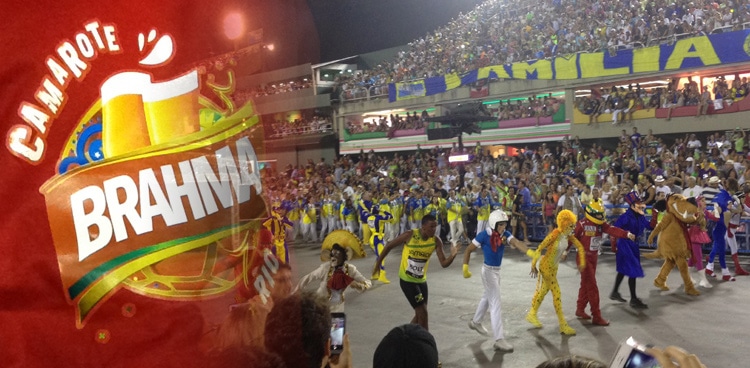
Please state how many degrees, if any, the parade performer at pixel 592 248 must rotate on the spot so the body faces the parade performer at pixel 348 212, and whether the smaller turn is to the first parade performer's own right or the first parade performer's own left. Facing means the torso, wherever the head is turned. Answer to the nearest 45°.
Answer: approximately 180°

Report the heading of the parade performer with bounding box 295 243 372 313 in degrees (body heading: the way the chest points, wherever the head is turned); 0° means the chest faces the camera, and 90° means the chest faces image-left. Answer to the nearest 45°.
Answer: approximately 0°

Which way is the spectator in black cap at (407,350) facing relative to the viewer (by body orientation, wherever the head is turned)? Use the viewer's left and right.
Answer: facing away from the viewer

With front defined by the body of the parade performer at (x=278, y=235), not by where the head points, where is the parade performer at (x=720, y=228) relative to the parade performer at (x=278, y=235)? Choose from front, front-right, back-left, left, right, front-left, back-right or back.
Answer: back-left

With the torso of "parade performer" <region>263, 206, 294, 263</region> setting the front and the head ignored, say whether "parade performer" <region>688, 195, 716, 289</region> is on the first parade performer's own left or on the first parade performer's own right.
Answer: on the first parade performer's own left

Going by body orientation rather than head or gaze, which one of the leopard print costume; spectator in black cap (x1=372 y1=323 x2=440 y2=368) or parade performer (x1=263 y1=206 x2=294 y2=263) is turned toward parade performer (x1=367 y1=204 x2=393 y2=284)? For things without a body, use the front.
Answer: the spectator in black cap

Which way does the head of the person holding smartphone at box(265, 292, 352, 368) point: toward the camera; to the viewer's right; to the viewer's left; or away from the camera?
away from the camera

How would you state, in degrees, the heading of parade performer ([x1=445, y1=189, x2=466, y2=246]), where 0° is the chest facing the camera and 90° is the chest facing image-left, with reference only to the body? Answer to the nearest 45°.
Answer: approximately 0°

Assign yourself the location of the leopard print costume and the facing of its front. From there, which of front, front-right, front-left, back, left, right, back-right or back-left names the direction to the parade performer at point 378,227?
back

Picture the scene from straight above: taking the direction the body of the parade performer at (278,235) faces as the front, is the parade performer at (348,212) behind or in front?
behind

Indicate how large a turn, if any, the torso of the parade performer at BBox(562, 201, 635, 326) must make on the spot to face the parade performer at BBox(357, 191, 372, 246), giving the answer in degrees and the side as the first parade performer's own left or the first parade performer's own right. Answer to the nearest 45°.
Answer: approximately 180°

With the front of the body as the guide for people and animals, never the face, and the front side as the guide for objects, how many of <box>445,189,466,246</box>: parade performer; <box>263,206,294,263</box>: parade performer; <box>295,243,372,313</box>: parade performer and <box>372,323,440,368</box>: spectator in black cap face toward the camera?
3
